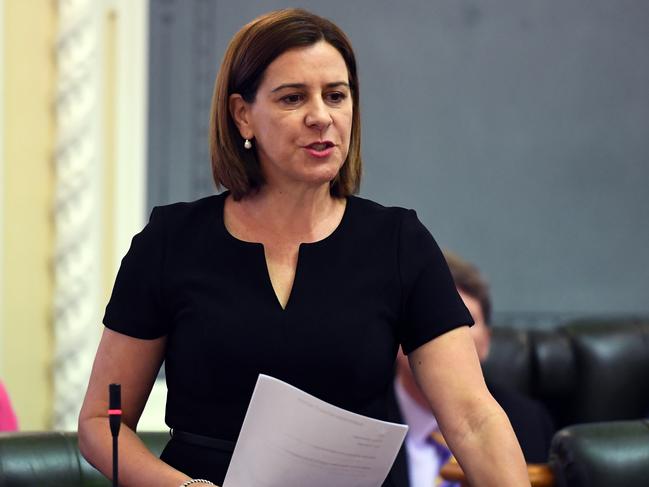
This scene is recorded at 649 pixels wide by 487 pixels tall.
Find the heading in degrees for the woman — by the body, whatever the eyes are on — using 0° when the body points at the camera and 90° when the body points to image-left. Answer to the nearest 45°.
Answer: approximately 0°

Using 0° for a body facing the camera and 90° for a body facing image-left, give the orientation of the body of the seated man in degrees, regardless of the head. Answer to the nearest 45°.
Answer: approximately 45°

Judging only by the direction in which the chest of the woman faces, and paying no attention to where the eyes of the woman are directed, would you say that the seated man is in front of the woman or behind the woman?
behind
